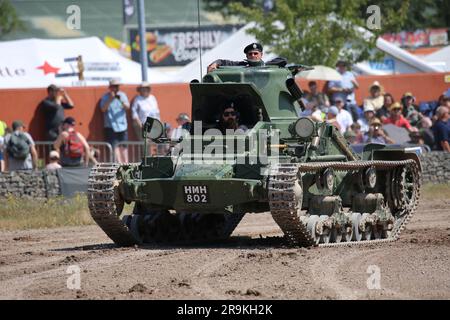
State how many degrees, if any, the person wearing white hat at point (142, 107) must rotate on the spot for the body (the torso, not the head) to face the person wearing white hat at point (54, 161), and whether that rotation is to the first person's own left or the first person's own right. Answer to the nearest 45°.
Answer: approximately 45° to the first person's own right

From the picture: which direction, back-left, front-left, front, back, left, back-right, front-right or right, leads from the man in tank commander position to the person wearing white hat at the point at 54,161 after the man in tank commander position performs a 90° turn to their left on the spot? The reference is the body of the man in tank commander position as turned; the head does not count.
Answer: back-left

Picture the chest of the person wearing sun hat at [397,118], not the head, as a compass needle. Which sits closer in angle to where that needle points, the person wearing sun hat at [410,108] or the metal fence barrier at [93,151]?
the metal fence barrier

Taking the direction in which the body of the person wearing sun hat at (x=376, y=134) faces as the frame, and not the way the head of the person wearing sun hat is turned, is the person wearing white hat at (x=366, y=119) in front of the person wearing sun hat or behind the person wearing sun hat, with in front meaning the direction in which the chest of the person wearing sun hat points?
behind

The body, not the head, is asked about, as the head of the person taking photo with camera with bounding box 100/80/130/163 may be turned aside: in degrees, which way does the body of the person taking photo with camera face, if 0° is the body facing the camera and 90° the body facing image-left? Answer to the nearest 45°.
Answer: approximately 0°
